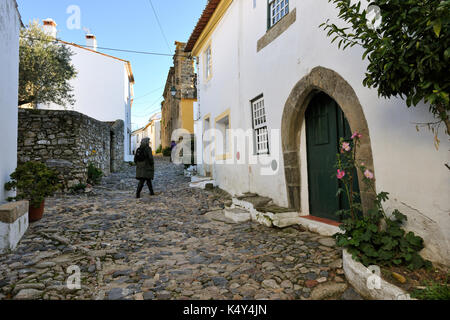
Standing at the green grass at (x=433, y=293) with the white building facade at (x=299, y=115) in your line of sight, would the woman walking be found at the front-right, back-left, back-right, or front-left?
front-left

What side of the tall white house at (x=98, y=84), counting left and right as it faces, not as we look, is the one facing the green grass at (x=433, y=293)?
right

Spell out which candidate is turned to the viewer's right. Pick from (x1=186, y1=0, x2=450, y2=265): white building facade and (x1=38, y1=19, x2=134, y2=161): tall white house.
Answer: the tall white house

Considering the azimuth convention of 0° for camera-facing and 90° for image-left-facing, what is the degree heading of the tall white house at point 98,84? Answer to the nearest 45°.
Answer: approximately 270°

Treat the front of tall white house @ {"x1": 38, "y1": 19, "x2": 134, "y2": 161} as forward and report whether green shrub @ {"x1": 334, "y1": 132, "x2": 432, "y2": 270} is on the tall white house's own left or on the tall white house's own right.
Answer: on the tall white house's own right

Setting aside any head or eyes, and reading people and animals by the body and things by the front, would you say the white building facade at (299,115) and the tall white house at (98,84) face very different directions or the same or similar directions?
very different directions

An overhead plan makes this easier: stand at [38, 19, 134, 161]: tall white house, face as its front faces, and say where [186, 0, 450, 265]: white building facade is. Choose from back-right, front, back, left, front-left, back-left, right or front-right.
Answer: right

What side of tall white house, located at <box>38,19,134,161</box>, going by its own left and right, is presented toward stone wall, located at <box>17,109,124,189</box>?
right

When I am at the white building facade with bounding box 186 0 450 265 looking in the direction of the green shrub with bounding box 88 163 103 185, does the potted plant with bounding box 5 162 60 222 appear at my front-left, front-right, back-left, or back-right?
front-left

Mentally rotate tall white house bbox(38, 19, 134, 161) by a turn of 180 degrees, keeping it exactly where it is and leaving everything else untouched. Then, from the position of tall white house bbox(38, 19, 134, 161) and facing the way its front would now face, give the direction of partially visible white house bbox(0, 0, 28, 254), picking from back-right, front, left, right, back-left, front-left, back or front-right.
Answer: left

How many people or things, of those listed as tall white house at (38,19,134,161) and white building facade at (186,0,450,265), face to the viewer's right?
1
